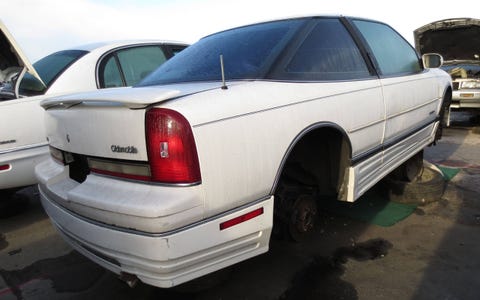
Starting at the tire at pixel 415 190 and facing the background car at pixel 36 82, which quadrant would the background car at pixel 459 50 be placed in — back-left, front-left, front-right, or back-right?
back-right

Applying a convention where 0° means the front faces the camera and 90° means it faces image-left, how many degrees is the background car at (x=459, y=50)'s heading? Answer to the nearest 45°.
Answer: approximately 0°

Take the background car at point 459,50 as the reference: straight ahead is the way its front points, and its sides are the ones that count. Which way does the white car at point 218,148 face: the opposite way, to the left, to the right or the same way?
the opposite way

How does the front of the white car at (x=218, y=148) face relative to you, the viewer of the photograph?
facing away from the viewer and to the right of the viewer

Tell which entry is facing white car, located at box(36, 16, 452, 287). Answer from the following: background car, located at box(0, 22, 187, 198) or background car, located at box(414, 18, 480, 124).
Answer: background car, located at box(414, 18, 480, 124)

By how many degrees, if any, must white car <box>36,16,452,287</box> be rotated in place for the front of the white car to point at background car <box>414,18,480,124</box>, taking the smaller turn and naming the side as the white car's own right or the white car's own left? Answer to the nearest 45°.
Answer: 0° — it already faces it

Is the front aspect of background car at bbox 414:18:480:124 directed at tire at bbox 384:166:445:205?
yes

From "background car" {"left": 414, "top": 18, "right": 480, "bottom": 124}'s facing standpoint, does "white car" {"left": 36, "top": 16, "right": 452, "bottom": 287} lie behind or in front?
in front

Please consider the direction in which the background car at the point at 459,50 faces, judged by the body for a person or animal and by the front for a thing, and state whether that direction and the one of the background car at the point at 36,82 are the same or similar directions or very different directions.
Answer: very different directions

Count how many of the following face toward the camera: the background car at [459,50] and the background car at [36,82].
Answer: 1
